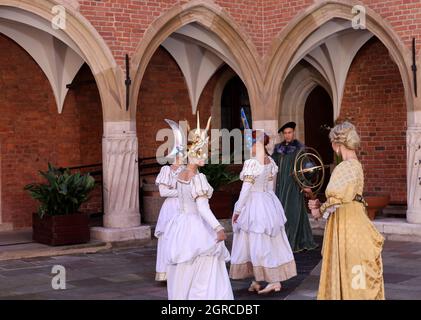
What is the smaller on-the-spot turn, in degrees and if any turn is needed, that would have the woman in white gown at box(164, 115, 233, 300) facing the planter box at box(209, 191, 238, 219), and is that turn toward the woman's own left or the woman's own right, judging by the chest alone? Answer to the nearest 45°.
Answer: approximately 45° to the woman's own left

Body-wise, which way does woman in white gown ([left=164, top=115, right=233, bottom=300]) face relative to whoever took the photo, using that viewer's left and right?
facing away from the viewer and to the right of the viewer

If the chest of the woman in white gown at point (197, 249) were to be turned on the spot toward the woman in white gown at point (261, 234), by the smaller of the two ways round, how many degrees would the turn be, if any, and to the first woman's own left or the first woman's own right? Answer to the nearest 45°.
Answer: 0° — they already face them

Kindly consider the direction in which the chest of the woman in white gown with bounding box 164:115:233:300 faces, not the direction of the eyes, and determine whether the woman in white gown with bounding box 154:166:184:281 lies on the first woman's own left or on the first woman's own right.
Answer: on the first woman's own left

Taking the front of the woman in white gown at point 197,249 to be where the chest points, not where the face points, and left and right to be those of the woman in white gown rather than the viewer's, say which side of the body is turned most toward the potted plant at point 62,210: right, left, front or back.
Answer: left

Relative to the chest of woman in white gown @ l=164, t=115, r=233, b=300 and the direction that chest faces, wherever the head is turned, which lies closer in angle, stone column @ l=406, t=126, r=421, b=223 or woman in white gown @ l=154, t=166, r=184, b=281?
the stone column

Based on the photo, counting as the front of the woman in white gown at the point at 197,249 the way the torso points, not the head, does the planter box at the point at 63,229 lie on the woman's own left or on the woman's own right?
on the woman's own left

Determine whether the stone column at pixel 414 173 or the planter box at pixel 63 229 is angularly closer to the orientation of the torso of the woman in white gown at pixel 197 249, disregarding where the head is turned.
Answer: the stone column

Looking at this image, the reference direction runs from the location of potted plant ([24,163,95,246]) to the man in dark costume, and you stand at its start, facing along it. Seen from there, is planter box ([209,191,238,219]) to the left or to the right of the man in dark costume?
left
